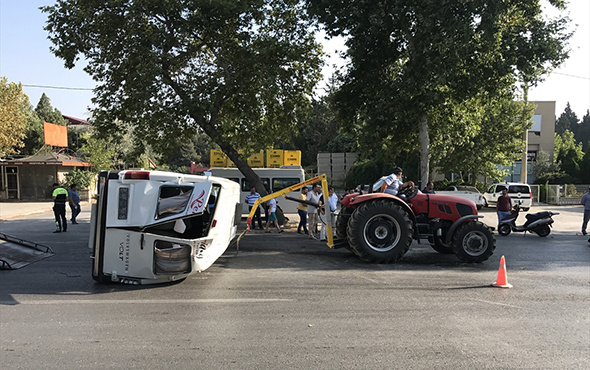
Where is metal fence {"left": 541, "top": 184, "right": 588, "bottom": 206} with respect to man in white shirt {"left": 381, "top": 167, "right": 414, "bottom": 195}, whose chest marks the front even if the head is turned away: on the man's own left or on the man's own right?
on the man's own left

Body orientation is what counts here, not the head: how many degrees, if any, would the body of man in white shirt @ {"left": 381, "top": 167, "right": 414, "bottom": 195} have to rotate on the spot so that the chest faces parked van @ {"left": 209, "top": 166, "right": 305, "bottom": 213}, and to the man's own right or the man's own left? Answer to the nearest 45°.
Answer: approximately 135° to the man's own left

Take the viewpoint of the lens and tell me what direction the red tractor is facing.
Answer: facing to the right of the viewer

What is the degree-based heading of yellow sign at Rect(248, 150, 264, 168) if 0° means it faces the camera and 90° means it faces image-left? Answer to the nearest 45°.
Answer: approximately 0°

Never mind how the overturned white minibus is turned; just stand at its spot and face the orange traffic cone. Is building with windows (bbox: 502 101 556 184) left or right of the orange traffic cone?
left

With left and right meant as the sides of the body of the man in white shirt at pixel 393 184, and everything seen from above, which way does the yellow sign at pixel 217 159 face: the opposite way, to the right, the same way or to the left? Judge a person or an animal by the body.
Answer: to the right

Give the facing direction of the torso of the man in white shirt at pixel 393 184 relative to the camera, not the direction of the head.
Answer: to the viewer's right
